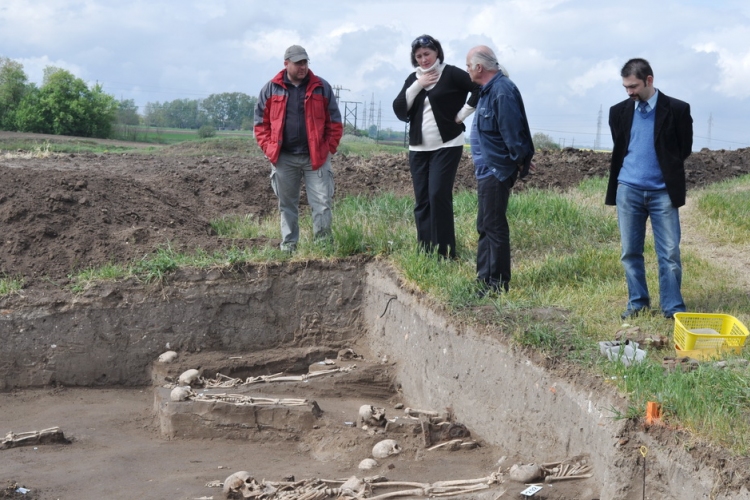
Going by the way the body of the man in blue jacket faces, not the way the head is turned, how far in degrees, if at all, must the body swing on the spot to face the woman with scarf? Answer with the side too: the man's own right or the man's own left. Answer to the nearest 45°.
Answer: approximately 45° to the man's own right

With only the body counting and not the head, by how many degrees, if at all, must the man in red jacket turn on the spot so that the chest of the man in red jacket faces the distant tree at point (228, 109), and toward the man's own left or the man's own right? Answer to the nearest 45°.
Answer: approximately 180°

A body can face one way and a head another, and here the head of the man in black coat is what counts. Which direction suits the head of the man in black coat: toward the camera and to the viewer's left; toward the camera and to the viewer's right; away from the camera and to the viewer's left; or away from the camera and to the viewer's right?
toward the camera and to the viewer's left

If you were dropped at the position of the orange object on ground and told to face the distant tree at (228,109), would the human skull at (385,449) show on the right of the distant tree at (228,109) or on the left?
left

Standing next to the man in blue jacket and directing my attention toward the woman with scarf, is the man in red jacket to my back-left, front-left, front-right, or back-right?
front-left

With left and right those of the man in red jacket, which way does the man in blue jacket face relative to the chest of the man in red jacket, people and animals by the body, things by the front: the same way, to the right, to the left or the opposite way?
to the right

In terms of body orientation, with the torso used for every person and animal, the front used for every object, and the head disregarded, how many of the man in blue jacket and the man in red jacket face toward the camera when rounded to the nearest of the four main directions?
1

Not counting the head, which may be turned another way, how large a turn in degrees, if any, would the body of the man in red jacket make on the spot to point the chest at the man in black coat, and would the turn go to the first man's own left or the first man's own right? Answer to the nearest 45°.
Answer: approximately 45° to the first man's own left

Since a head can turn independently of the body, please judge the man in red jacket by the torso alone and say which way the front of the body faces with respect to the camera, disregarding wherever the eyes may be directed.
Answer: toward the camera

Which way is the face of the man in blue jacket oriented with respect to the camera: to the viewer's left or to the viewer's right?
to the viewer's left

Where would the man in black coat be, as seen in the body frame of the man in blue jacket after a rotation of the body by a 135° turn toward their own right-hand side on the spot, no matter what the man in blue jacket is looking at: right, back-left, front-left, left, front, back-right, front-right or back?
front-right

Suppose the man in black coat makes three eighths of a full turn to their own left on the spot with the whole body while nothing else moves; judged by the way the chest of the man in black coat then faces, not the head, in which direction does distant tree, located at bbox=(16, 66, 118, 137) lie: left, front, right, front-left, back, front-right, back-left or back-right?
back-left

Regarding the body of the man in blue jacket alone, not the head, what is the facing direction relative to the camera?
to the viewer's left

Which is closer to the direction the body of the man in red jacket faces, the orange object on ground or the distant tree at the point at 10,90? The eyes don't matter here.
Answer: the orange object on ground

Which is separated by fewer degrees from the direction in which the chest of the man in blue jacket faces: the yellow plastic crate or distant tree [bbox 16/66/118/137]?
the distant tree

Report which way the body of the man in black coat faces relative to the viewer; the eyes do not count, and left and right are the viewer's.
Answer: facing the viewer and to the left of the viewer
